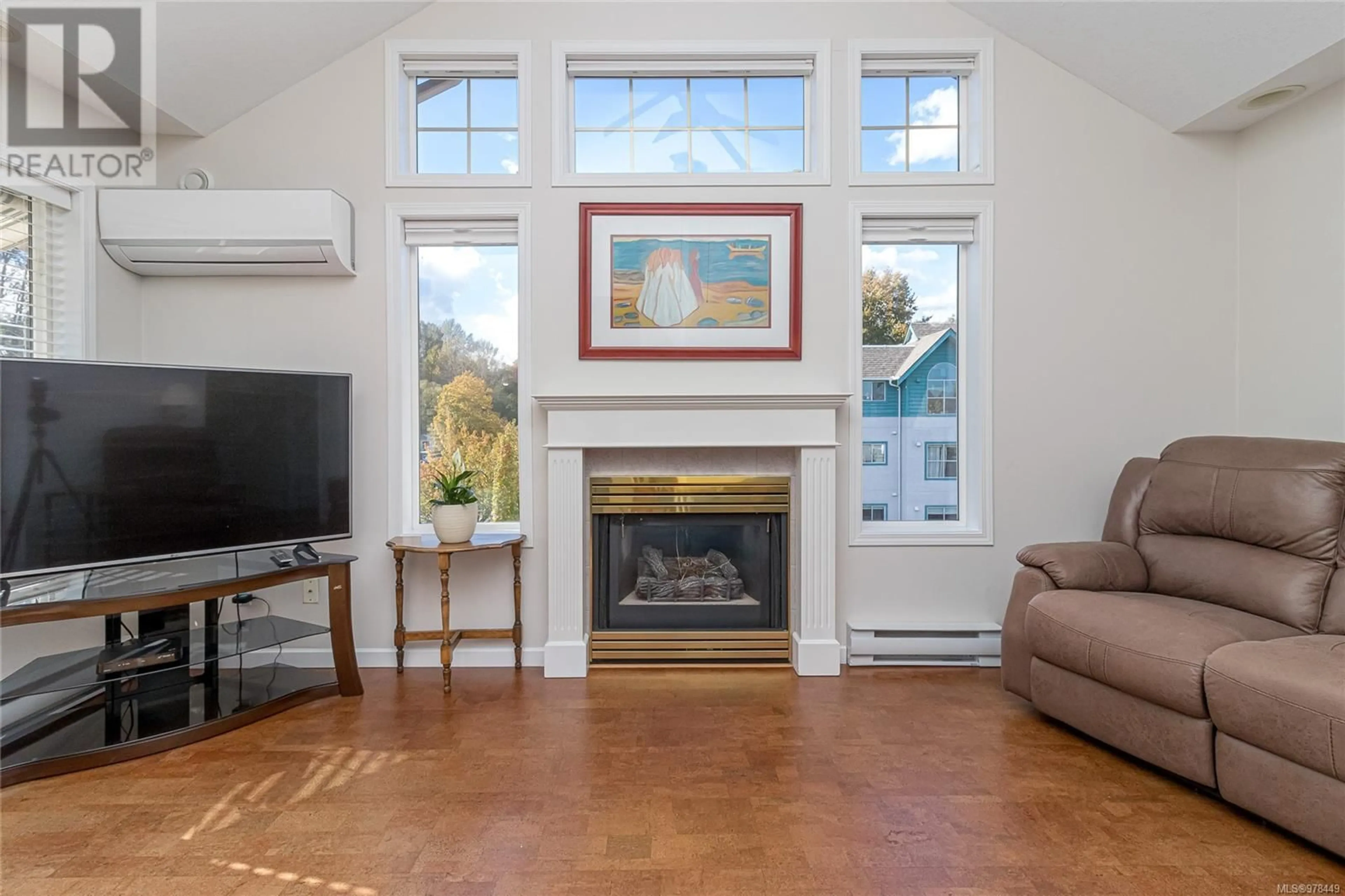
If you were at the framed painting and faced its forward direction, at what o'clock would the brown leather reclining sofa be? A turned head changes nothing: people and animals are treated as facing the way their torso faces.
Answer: The brown leather reclining sofa is roughly at 10 o'clock from the framed painting.

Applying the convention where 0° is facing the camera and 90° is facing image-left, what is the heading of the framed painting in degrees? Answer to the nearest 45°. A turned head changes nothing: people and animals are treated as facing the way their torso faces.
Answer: approximately 0°

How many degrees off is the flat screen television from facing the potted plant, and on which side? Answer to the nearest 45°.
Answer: approximately 45° to its left

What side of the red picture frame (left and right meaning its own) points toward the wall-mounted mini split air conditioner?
right

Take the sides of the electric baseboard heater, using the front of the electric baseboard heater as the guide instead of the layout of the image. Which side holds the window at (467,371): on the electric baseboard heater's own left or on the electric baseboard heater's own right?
on the electric baseboard heater's own right

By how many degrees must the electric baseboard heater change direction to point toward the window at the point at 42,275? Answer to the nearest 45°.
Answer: approximately 45° to its right

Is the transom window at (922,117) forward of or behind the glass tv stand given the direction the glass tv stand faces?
forward
